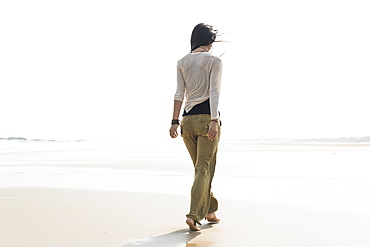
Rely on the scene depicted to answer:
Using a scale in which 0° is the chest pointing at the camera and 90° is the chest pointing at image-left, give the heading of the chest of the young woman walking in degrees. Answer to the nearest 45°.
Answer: approximately 225°

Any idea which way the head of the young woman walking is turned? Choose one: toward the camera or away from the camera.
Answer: away from the camera
